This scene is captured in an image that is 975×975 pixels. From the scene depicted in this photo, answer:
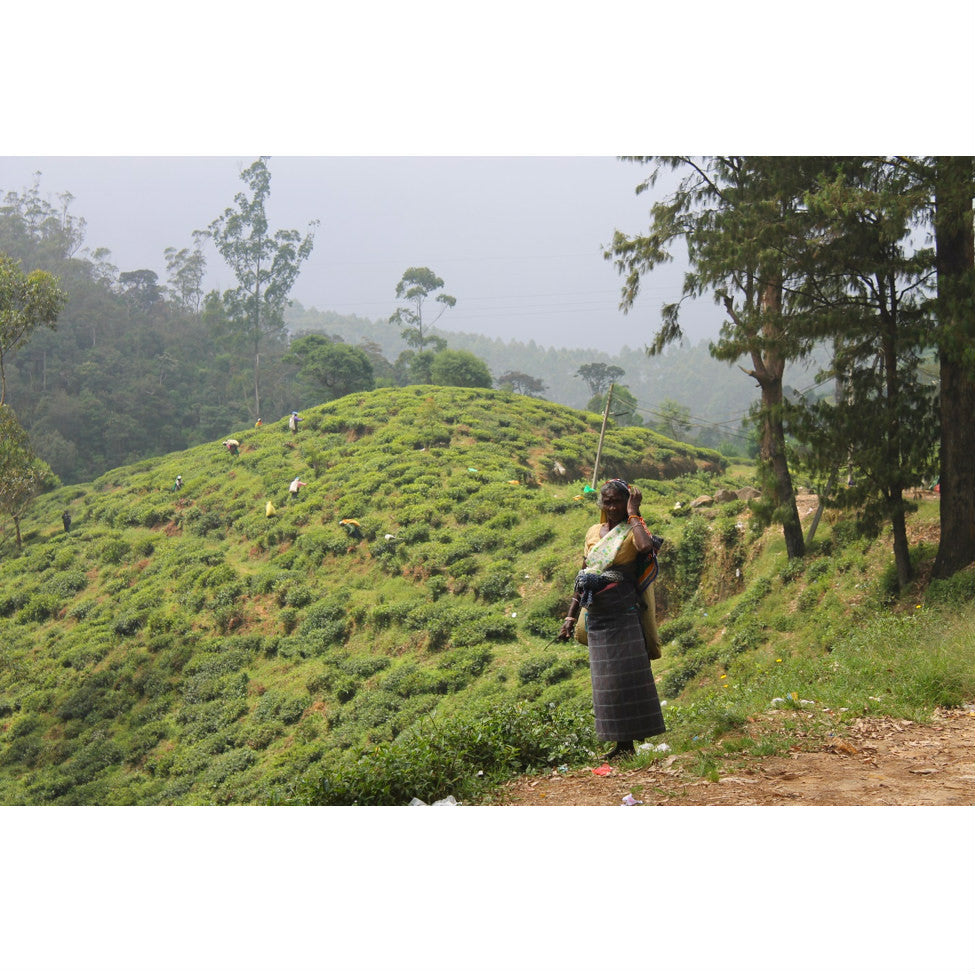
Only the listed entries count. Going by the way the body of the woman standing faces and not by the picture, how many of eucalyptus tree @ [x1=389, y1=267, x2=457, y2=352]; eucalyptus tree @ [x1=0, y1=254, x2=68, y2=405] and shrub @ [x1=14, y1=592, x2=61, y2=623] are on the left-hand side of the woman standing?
0

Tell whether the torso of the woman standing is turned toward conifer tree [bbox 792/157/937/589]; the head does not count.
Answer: no

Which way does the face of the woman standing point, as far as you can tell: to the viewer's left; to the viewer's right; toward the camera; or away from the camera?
toward the camera

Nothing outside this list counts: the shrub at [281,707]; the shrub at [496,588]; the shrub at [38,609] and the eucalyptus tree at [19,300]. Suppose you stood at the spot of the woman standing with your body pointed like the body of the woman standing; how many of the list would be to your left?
0

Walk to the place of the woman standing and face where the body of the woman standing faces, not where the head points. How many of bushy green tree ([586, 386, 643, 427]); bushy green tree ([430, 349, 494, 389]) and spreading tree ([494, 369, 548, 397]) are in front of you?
0

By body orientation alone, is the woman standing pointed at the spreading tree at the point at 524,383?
no

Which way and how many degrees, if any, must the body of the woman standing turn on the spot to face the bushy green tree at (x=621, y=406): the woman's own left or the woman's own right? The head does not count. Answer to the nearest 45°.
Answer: approximately 135° to the woman's own right

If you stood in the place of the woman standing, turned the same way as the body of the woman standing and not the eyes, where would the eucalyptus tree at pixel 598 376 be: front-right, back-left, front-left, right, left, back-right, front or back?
back-right

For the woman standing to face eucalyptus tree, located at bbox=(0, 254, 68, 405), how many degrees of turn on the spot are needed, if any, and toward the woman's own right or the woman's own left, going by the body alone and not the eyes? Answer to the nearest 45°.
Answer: approximately 90° to the woman's own right

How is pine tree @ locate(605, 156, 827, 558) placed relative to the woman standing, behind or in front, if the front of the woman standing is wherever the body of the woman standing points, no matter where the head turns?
behind

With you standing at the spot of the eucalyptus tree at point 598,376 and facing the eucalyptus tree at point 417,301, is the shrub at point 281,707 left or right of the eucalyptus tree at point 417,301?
left

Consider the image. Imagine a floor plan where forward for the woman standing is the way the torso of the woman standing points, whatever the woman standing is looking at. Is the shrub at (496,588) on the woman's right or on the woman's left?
on the woman's right
